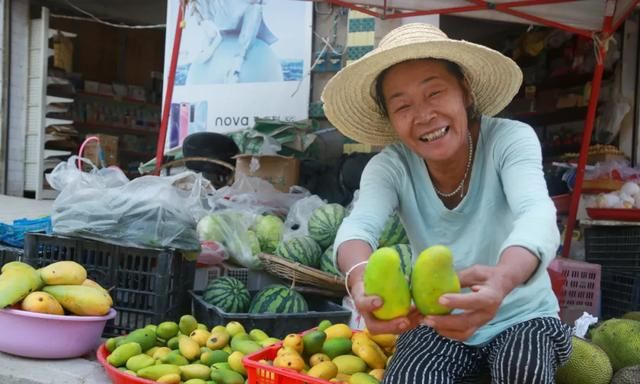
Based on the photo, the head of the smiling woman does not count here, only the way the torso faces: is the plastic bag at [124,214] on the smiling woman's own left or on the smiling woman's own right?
on the smiling woman's own right

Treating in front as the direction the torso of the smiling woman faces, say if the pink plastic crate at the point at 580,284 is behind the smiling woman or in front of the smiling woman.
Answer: behind

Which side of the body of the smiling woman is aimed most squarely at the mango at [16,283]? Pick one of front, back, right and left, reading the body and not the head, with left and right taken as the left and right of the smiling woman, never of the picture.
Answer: right

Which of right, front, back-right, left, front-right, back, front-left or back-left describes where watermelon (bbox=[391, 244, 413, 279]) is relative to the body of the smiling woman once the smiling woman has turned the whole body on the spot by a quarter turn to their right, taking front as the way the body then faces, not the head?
right

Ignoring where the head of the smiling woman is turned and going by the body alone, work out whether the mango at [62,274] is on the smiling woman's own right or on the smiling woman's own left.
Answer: on the smiling woman's own right

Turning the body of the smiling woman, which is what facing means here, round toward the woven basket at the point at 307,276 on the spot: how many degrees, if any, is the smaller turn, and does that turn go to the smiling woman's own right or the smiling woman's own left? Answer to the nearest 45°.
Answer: approximately 135° to the smiling woman's own right

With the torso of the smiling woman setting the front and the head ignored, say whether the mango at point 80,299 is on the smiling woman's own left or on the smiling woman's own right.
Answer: on the smiling woman's own right

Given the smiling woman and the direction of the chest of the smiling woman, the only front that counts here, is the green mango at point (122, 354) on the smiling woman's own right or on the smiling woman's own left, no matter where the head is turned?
on the smiling woman's own right

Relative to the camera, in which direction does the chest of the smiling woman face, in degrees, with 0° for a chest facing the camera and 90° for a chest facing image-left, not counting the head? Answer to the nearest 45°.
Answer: approximately 0°
